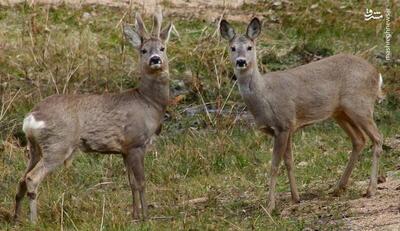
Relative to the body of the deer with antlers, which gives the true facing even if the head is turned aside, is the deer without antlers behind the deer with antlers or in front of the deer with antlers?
in front

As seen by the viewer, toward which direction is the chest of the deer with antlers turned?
to the viewer's right
